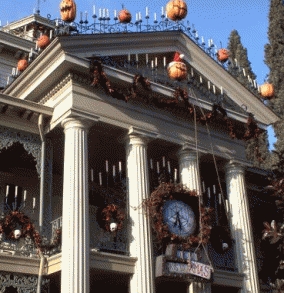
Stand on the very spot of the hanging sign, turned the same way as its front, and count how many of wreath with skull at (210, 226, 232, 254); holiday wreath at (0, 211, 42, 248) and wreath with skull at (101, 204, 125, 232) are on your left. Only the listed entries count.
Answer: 1

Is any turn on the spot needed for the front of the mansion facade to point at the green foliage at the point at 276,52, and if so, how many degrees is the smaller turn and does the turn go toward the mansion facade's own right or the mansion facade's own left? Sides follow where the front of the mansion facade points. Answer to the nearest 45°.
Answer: approximately 90° to the mansion facade's own left

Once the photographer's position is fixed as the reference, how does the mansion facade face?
facing the viewer and to the right of the viewer

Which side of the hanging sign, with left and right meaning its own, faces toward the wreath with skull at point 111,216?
right
